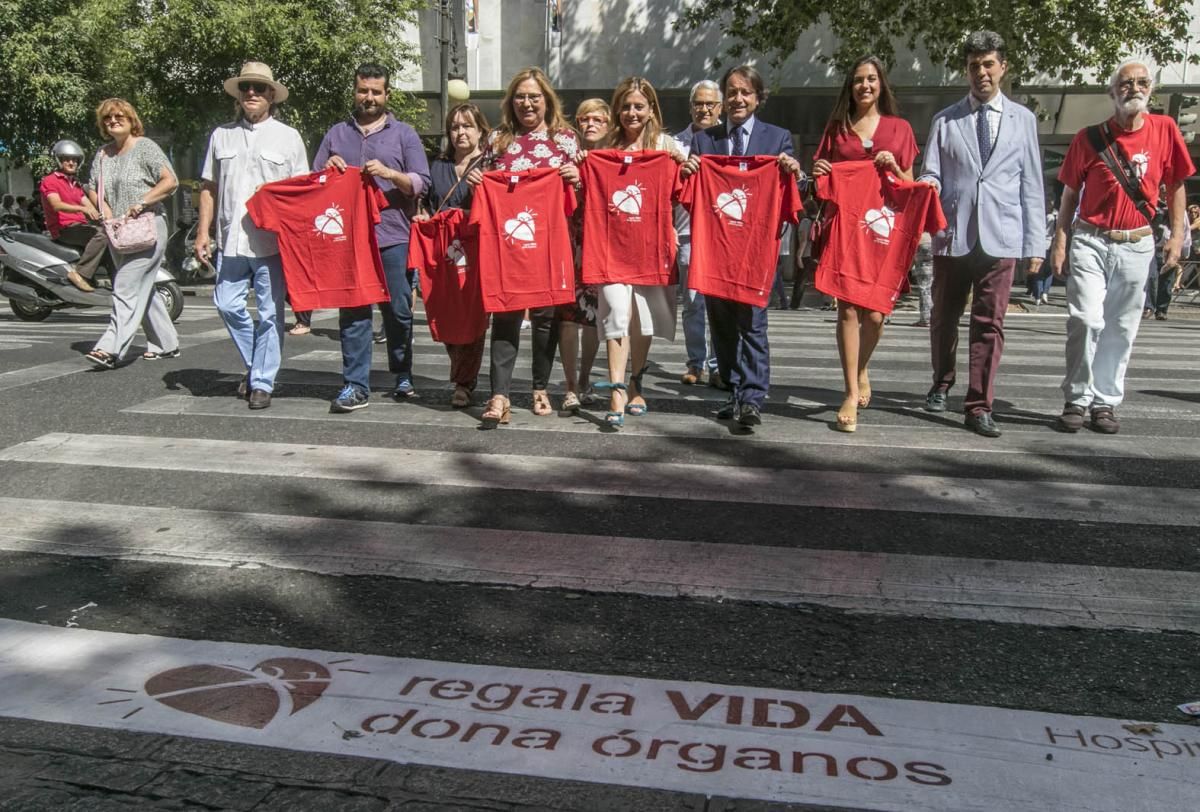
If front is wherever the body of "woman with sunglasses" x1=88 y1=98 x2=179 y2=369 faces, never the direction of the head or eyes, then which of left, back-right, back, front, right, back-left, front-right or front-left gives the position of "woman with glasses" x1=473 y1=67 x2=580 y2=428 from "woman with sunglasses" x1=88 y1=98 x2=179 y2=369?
left

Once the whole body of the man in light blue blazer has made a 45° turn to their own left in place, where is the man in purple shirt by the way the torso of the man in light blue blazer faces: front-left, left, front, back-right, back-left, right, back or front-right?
back-right

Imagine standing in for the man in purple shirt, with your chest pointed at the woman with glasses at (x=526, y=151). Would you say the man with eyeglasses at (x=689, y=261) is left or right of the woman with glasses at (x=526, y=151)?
left

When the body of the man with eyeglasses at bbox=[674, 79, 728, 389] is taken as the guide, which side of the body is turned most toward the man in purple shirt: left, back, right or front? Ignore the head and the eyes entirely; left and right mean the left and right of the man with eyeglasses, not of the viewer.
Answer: right

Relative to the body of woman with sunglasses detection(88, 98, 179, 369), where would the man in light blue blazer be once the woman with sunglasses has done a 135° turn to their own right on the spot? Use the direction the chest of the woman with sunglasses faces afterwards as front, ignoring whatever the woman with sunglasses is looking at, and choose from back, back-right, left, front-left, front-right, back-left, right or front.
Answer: back-right

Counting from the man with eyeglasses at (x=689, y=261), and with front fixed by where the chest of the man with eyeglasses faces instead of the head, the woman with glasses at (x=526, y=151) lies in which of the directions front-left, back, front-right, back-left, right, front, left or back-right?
front-right

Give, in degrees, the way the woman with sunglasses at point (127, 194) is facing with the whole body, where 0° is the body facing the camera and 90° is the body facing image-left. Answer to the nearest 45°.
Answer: approximately 45°

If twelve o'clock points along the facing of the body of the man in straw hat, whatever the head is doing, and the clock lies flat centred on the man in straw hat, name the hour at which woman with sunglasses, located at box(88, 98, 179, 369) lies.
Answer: The woman with sunglasses is roughly at 5 o'clock from the man in straw hat.

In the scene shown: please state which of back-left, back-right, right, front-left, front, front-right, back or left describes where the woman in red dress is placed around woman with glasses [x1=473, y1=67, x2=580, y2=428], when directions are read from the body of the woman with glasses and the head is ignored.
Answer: left

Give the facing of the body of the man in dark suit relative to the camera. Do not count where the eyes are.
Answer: toward the camera
